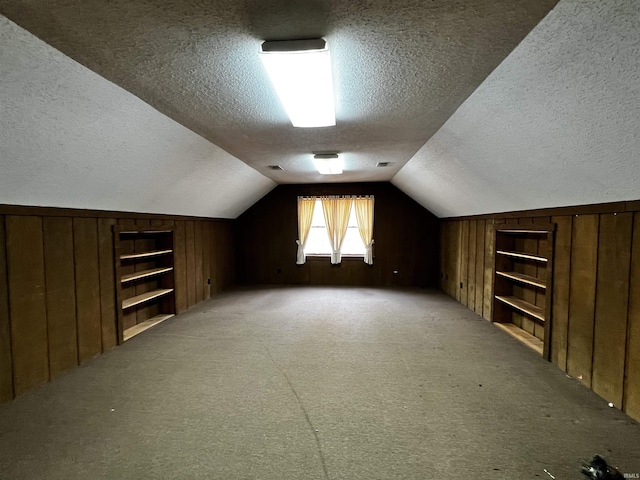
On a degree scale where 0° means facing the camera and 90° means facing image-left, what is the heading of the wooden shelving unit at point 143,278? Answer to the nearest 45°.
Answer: approximately 315°

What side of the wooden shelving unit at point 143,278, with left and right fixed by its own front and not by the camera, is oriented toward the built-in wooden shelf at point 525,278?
front

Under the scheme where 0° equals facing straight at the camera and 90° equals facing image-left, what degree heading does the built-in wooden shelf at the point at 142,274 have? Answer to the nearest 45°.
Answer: approximately 315°

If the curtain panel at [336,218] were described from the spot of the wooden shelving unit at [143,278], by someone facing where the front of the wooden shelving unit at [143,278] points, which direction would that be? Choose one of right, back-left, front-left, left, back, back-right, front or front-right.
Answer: front-left

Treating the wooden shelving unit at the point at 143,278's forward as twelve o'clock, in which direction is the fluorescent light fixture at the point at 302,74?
The fluorescent light fixture is roughly at 1 o'clock from the wooden shelving unit.

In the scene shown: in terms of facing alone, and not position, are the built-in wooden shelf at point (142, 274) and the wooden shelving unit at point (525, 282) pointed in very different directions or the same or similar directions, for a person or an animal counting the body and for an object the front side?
very different directions

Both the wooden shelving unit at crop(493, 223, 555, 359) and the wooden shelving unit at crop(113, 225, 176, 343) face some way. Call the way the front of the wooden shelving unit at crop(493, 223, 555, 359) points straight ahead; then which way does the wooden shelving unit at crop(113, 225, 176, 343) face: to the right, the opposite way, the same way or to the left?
the opposite way

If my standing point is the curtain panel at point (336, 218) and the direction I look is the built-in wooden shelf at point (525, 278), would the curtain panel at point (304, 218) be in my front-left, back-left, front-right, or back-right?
back-right

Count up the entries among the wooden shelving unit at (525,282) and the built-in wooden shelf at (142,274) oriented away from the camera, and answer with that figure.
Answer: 0

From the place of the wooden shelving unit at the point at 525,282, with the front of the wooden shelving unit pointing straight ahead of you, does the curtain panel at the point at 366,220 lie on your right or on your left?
on your right

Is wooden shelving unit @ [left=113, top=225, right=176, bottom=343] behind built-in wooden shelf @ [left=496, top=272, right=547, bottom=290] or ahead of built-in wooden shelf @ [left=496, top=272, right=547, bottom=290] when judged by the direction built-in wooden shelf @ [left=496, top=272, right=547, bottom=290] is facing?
ahead

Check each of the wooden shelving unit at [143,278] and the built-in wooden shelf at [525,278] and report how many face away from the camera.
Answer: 0

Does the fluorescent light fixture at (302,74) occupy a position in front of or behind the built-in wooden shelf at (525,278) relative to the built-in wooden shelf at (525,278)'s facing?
in front

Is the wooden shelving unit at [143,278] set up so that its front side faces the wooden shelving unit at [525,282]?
yes

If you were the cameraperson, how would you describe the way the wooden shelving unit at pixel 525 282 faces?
facing the viewer and to the left of the viewer
